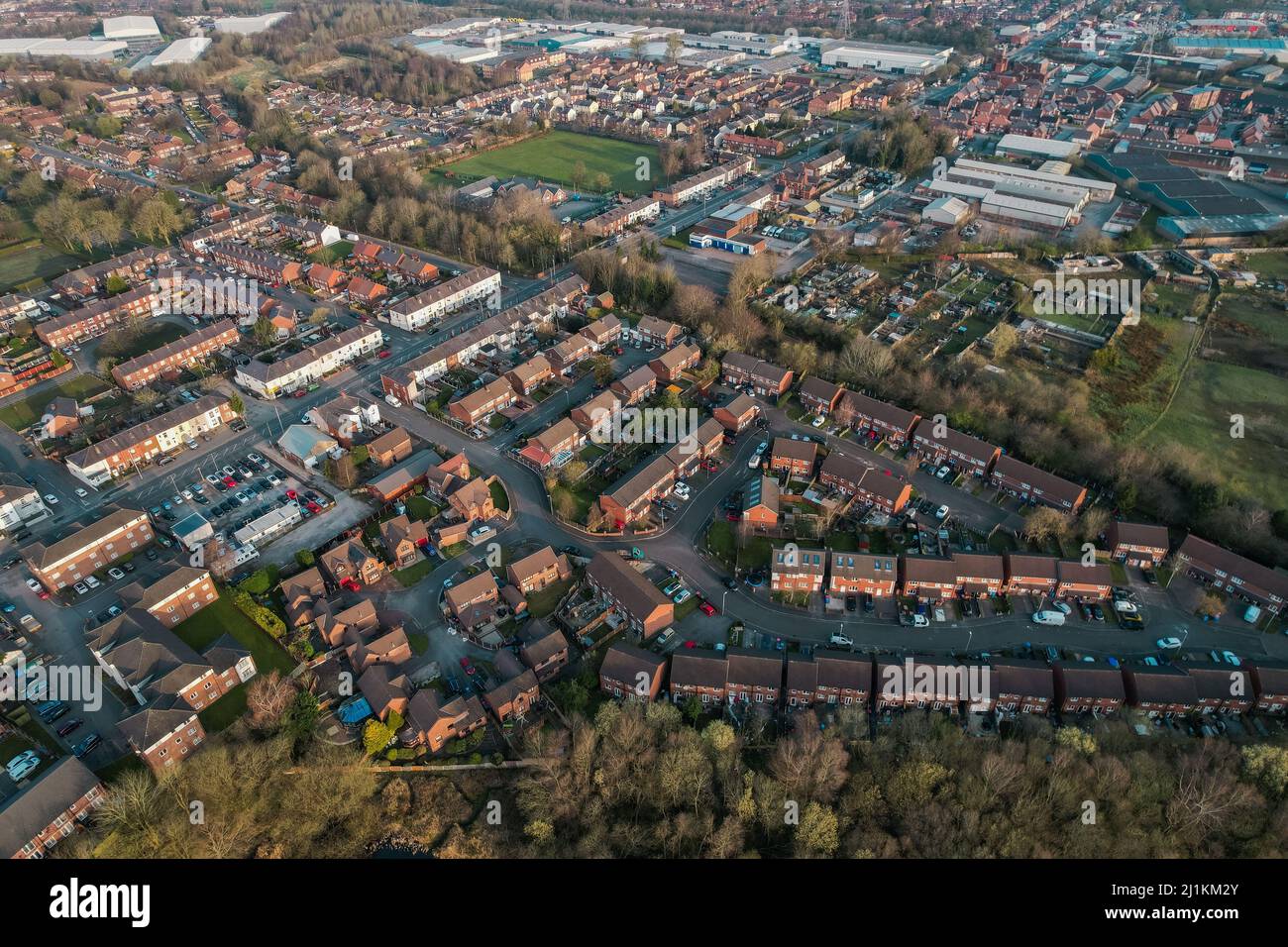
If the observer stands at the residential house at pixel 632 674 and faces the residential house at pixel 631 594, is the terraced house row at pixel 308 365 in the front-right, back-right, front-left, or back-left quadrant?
front-left

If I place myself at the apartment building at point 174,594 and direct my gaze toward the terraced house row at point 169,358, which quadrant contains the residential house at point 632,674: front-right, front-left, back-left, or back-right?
back-right

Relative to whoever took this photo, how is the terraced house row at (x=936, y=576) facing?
facing the viewer

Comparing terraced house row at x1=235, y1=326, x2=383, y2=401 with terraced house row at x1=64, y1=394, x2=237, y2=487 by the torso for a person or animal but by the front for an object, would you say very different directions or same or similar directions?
same or similar directions

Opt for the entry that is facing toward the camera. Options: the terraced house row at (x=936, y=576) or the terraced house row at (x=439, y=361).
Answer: the terraced house row at (x=936, y=576)

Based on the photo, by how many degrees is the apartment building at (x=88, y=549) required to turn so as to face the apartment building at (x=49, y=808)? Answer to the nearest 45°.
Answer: approximately 45° to its right

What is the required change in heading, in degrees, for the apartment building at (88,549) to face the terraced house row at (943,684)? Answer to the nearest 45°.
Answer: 0° — it already faces it

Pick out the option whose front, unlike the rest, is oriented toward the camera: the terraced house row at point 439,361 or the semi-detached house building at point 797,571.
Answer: the semi-detached house building

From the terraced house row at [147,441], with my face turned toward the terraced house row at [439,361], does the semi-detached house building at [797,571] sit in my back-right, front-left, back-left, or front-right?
front-right

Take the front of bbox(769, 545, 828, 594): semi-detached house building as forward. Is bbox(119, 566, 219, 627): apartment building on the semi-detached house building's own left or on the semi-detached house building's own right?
on the semi-detached house building's own right
